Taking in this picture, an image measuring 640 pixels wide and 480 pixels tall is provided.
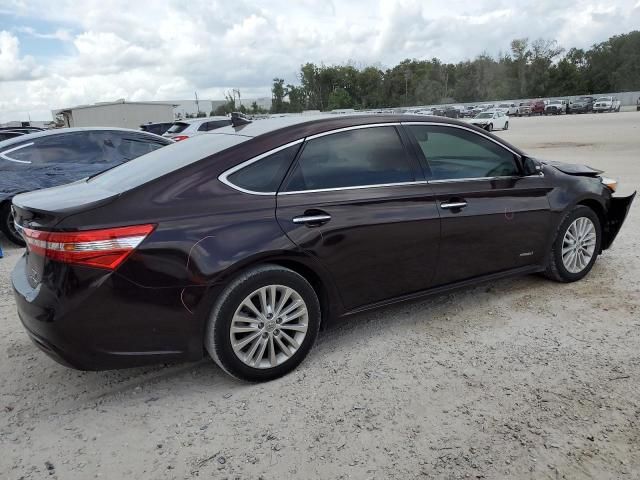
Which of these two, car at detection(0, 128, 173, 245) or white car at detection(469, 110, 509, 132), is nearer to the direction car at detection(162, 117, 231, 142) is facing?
the white car

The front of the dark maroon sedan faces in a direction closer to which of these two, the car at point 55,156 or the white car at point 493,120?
the white car

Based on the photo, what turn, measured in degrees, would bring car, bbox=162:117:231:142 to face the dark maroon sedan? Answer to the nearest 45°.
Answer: approximately 135° to its right

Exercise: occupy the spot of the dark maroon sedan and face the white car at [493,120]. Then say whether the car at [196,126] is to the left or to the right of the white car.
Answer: left

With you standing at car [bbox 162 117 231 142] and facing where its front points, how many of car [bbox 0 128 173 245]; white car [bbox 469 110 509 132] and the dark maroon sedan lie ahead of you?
1

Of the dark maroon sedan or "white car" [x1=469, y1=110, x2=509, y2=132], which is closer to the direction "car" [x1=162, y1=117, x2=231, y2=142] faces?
the white car

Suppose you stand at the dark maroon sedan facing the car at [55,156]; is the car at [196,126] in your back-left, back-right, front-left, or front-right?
front-right

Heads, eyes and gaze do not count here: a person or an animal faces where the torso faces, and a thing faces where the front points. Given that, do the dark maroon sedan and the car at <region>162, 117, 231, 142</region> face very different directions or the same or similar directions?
same or similar directions

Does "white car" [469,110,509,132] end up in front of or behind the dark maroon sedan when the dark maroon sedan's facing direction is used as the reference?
in front

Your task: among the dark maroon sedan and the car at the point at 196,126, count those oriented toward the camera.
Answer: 0

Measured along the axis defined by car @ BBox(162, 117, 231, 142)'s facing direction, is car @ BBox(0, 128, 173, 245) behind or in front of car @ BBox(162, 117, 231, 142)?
behind

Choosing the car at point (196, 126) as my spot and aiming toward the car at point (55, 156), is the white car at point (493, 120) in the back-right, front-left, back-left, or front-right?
back-left

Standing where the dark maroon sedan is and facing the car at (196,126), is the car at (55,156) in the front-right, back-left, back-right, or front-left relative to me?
front-left

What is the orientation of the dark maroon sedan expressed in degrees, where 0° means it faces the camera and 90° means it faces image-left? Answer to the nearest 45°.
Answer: approximately 225°

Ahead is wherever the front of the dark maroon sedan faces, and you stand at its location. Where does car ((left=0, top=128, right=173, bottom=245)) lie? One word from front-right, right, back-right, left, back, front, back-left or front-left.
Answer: left

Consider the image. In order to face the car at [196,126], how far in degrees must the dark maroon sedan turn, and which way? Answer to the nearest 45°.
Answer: approximately 45° to its left

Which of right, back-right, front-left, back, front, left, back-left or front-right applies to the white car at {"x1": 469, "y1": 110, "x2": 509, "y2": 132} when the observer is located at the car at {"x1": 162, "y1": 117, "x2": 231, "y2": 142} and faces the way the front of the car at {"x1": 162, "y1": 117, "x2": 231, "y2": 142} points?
front

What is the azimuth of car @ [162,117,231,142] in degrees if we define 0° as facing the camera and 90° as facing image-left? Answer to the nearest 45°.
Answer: approximately 225°
